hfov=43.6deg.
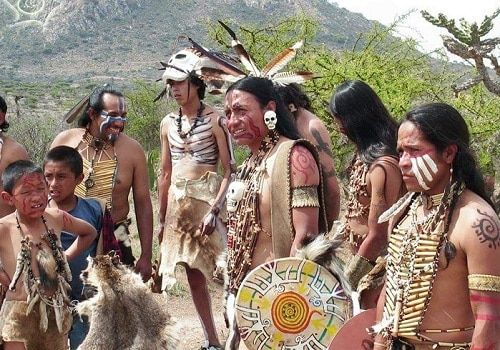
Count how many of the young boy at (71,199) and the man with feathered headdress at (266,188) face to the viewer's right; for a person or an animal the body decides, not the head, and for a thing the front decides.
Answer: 0

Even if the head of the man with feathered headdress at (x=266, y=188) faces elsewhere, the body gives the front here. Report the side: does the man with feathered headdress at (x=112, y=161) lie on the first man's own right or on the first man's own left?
on the first man's own right

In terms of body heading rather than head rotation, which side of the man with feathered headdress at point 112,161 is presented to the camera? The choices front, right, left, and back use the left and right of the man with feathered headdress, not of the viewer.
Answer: front

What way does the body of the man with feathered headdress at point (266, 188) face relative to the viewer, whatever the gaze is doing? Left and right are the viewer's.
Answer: facing the viewer and to the left of the viewer

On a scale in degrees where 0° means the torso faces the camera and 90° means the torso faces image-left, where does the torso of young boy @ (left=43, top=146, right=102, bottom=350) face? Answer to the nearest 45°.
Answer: approximately 45°

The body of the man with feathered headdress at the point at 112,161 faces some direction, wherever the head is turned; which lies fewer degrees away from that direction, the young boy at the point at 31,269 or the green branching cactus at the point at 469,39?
the young boy

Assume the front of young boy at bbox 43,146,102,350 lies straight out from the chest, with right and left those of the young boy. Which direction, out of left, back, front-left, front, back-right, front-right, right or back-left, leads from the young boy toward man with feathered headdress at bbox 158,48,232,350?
back

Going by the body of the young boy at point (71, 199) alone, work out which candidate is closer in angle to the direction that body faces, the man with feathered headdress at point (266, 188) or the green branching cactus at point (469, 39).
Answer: the man with feathered headdress

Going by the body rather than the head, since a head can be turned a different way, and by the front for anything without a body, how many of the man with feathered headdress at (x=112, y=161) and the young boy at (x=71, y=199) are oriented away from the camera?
0

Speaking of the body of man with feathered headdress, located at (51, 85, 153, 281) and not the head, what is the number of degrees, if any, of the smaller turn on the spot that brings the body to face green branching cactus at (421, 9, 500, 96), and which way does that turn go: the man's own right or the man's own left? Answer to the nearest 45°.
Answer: approximately 90° to the man's own left

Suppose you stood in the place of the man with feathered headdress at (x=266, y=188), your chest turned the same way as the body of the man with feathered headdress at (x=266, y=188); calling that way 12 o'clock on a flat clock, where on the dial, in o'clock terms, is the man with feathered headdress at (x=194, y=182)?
the man with feathered headdress at (x=194, y=182) is roughly at 4 o'clock from the man with feathered headdress at (x=266, y=188).

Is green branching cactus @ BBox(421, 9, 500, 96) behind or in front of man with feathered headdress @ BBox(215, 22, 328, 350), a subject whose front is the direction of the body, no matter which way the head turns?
behind
